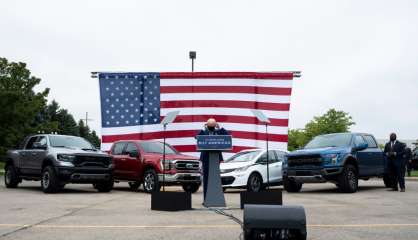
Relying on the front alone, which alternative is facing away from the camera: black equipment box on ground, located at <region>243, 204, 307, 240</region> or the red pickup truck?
the black equipment box on ground

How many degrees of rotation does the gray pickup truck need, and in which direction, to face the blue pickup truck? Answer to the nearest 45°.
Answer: approximately 45° to its left

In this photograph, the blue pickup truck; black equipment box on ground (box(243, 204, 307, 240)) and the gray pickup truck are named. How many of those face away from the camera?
1

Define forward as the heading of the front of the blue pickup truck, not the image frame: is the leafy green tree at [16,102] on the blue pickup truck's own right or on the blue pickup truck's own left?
on the blue pickup truck's own right

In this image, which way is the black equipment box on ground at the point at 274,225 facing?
away from the camera

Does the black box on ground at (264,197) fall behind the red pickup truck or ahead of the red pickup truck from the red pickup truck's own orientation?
ahead

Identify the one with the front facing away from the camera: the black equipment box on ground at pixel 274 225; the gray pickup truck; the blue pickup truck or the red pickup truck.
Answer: the black equipment box on ground

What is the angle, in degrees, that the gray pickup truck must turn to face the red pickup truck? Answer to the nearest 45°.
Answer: approximately 45° to its left

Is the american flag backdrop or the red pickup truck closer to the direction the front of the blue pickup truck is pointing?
the red pickup truck

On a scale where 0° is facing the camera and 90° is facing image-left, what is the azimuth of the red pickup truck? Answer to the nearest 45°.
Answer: approximately 315°
